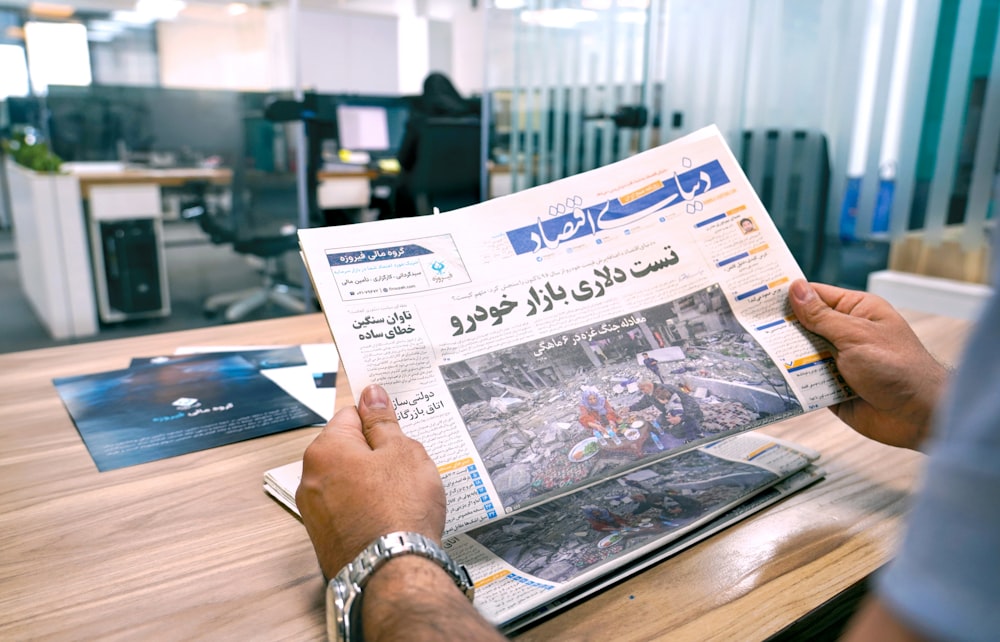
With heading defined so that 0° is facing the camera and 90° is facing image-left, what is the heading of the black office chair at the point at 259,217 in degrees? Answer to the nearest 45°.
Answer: approximately 135°

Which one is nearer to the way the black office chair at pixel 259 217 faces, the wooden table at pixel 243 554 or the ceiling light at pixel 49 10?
the ceiling light

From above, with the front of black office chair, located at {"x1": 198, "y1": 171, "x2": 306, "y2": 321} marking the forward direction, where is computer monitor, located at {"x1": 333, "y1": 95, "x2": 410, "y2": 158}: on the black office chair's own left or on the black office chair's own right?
on the black office chair's own right

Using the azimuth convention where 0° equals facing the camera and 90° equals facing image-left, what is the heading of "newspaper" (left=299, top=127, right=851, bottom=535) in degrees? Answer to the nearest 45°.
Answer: approximately 0°

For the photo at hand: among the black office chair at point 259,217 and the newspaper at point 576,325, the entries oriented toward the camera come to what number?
1

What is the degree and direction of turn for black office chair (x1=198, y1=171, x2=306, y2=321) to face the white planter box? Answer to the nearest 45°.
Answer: approximately 45° to its left

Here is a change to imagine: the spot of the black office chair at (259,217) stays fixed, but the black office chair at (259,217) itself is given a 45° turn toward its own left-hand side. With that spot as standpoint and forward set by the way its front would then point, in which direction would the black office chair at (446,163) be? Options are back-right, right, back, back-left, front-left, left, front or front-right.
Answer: back

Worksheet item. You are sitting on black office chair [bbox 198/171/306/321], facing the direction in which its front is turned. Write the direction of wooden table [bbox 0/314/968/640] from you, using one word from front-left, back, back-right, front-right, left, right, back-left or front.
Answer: back-left
